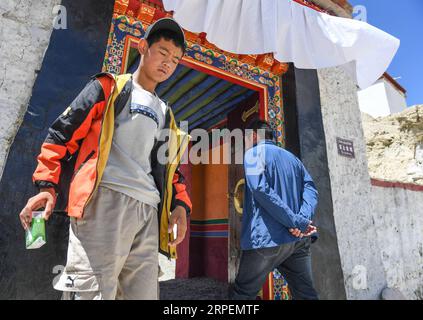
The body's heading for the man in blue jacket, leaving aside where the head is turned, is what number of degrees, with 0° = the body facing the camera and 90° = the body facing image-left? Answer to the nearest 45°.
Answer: approximately 135°
